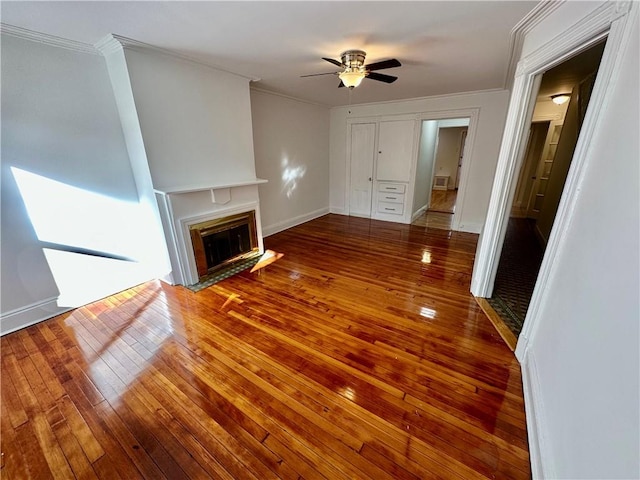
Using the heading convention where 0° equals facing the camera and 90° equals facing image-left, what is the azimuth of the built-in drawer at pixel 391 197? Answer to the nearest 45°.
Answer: approximately 0°

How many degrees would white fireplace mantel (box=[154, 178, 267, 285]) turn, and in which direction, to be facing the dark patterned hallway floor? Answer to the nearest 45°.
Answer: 0° — it already faces it

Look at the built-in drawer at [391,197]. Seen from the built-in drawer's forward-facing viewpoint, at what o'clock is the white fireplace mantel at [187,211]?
The white fireplace mantel is roughly at 1 o'clock from the built-in drawer.

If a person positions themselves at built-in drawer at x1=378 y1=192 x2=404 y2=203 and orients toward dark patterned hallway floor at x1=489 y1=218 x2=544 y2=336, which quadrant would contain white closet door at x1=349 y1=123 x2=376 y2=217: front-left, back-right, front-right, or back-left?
back-right

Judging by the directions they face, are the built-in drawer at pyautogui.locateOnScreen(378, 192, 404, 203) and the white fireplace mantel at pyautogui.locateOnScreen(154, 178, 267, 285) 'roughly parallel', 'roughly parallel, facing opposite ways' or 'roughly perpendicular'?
roughly perpendicular

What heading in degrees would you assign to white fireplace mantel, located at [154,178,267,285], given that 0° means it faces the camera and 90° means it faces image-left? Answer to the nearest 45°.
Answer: approximately 315°

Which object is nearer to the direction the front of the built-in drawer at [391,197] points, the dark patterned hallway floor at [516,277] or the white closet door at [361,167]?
the dark patterned hallway floor

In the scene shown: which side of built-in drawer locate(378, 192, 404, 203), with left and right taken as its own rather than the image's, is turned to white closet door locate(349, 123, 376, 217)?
right
